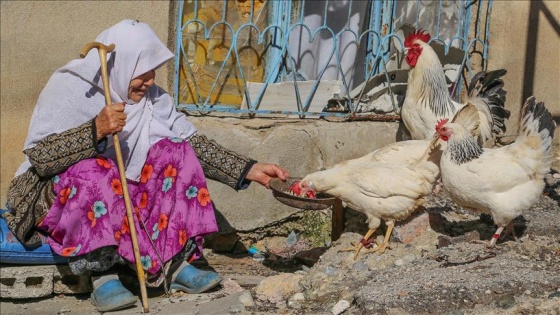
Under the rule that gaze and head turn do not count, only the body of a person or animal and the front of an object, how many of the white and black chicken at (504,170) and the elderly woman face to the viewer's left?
1

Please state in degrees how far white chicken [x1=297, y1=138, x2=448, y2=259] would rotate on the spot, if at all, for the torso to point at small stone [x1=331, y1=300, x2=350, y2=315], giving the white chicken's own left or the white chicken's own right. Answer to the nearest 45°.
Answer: approximately 90° to the white chicken's own left

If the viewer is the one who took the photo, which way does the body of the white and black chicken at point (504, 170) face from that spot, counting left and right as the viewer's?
facing to the left of the viewer

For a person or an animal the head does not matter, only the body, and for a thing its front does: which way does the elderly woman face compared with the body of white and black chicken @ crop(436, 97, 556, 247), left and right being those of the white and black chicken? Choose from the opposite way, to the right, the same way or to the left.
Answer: the opposite way

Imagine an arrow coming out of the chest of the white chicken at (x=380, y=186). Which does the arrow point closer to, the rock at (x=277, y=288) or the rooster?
the rock

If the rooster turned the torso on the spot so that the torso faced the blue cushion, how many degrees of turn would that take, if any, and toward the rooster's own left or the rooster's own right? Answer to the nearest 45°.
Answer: approximately 45° to the rooster's own left

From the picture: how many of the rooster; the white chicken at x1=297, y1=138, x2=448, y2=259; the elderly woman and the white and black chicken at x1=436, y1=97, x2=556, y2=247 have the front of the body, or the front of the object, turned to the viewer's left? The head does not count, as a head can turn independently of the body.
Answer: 3

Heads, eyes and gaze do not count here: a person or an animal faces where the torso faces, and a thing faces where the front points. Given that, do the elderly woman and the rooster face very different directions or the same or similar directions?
very different directions

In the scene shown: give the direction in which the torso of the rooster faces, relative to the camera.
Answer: to the viewer's left

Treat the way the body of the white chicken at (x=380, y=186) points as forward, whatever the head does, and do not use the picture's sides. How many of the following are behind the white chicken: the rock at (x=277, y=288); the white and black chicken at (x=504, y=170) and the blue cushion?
1

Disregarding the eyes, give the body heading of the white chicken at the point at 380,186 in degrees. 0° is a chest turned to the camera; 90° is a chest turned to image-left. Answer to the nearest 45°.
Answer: approximately 90°

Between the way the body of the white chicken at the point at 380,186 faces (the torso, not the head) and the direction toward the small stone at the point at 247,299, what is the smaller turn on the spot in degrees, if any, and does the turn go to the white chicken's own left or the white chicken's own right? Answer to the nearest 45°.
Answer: approximately 45° to the white chicken's own left

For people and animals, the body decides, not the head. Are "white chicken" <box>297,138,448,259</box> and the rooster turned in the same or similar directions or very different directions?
same or similar directions

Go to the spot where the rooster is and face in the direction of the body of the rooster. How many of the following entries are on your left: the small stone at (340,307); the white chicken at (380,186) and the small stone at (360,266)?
3
